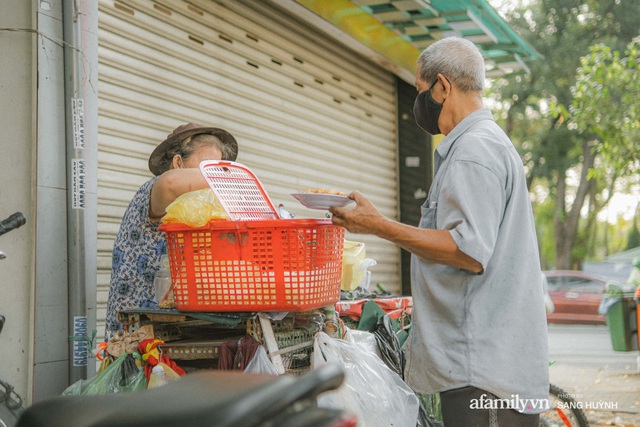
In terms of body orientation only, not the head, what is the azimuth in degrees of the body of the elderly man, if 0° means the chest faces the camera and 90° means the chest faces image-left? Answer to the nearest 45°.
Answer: approximately 90°

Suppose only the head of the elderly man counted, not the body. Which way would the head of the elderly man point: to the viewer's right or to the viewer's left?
to the viewer's left

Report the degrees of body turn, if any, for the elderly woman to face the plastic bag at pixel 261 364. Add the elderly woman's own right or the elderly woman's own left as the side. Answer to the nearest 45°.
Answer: approximately 45° to the elderly woman's own right

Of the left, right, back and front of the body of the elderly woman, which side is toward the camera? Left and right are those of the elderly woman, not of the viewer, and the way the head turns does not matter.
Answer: right

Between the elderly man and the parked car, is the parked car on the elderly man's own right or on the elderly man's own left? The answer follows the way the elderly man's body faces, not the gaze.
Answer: on the elderly man's own right

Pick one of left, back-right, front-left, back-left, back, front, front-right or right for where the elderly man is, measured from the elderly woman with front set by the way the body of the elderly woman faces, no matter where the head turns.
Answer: front-right

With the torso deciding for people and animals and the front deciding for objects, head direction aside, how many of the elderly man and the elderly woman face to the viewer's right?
1
